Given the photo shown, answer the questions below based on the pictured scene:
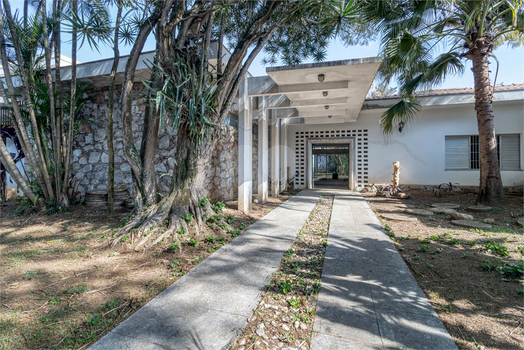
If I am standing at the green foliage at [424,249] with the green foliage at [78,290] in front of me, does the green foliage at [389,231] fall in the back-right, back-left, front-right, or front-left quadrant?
back-right

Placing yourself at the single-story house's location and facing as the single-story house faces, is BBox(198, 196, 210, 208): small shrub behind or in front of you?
in front

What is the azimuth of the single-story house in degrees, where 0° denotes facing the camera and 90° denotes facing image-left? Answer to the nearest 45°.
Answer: approximately 0°

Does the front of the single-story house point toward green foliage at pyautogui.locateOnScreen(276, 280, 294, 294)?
yes

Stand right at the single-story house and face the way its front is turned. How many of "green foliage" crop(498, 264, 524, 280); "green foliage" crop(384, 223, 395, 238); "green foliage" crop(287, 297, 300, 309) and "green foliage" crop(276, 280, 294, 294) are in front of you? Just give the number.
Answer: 4

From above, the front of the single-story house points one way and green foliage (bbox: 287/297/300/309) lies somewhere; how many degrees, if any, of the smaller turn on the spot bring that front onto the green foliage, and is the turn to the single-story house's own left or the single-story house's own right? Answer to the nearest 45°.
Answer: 0° — it already faces it

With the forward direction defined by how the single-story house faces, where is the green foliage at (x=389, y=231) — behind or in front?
in front

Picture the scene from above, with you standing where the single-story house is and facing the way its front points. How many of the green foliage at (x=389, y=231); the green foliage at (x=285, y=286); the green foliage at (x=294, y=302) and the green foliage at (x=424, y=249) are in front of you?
4

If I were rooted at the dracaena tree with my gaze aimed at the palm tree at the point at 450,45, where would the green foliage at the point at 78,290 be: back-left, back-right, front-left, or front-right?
back-right

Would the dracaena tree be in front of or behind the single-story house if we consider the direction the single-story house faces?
in front
